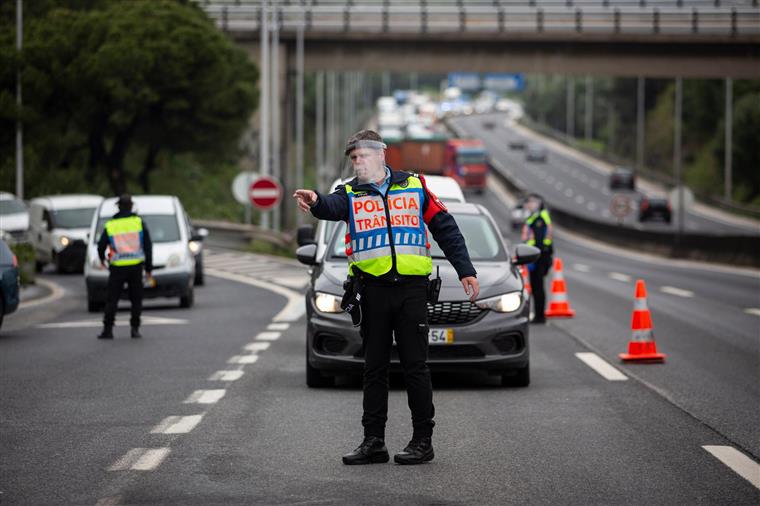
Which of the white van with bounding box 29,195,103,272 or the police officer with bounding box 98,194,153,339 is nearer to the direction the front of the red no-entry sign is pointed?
the police officer

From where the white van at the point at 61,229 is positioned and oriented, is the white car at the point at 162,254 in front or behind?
in front

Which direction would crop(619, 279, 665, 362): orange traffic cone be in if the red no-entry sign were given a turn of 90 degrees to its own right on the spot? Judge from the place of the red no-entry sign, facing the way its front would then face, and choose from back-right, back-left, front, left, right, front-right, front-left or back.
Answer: left

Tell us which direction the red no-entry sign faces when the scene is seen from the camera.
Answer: facing the viewer

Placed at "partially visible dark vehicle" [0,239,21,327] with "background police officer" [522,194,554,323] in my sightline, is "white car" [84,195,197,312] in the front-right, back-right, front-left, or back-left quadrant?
front-left

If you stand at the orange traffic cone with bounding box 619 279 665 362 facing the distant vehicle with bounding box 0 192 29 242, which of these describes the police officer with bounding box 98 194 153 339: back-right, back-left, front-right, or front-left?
front-left

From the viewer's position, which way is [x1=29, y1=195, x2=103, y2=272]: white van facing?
facing the viewer and to the right of the viewer
